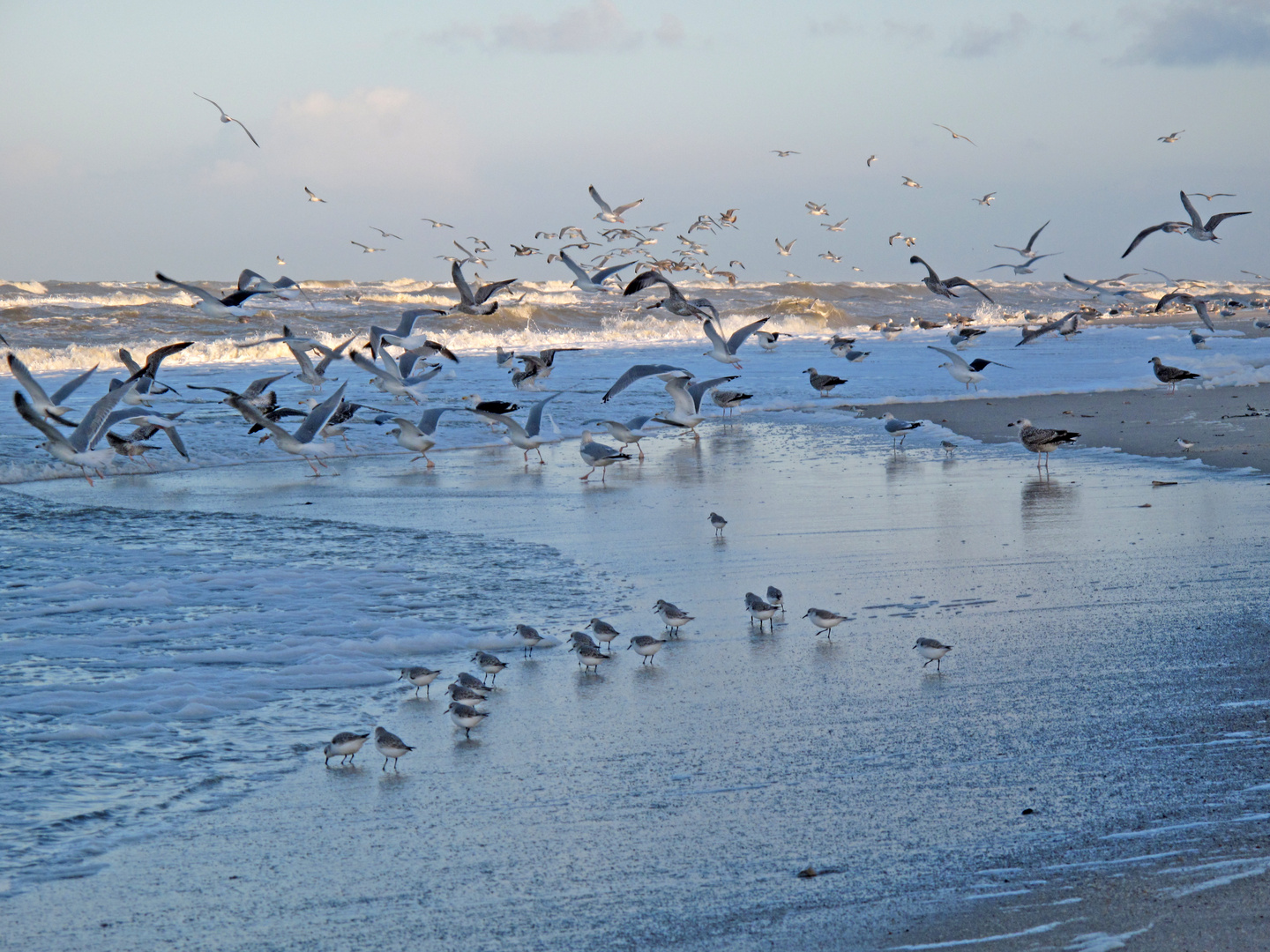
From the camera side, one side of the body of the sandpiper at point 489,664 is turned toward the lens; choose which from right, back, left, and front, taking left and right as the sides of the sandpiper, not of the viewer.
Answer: left

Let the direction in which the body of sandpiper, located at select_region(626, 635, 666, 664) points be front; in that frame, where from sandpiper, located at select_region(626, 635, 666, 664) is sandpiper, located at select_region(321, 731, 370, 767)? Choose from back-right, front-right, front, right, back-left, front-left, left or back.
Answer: front-left

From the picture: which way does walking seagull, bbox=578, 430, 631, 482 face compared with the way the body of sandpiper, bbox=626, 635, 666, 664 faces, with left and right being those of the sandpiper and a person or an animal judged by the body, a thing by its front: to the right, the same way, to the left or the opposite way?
the same way

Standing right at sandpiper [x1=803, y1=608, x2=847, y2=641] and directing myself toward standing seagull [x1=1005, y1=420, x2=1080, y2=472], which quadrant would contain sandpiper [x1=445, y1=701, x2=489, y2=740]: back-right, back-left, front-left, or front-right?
back-left

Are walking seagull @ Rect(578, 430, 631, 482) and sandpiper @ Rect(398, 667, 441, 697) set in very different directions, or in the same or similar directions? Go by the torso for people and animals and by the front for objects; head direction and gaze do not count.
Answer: same or similar directions
